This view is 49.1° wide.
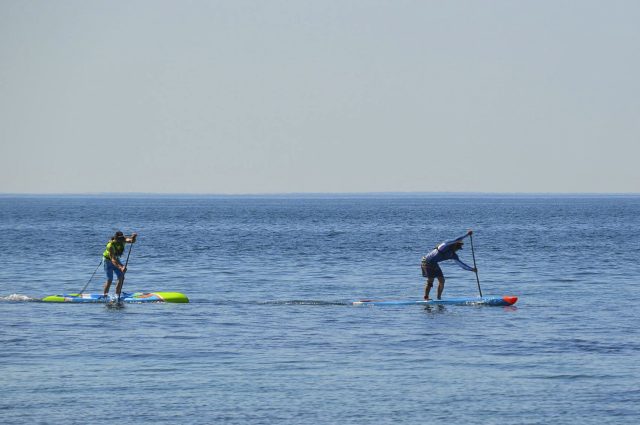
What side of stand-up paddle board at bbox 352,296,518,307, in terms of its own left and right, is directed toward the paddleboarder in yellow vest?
back

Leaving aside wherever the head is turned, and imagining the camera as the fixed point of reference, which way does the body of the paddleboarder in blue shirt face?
to the viewer's right

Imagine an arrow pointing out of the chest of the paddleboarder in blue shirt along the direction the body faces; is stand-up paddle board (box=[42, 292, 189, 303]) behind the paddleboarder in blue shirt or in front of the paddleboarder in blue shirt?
behind

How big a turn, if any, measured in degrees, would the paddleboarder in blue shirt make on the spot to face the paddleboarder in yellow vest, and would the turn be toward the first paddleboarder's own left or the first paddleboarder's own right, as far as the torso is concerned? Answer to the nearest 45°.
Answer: approximately 180°

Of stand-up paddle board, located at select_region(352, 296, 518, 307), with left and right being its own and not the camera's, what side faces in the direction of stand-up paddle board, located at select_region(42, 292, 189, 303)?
back

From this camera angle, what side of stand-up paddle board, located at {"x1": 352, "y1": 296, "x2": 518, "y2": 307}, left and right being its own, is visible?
right
